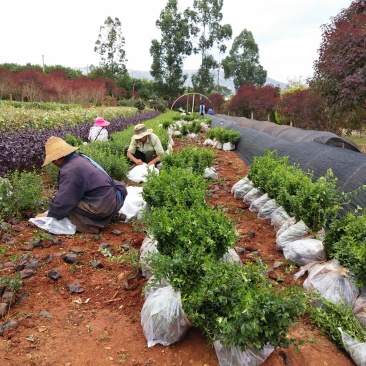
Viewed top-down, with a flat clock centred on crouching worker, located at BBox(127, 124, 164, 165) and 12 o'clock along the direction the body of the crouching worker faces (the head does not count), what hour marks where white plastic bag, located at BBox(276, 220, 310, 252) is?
The white plastic bag is roughly at 11 o'clock from the crouching worker.

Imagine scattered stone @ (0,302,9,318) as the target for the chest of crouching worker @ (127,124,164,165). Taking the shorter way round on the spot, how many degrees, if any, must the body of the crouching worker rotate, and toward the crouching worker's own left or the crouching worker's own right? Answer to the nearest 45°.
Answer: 0° — they already face it

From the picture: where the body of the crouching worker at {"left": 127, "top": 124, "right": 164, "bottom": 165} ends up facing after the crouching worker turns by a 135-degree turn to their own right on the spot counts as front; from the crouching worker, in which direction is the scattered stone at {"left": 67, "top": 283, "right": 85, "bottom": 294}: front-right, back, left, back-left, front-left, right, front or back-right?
back-left

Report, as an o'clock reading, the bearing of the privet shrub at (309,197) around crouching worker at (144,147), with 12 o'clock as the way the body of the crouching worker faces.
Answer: The privet shrub is roughly at 11 o'clock from the crouching worker.

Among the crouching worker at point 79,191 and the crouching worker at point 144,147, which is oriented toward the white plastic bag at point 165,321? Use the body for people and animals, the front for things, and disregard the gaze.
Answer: the crouching worker at point 144,147

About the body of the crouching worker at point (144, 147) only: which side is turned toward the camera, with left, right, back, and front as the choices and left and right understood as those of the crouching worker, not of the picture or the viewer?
front

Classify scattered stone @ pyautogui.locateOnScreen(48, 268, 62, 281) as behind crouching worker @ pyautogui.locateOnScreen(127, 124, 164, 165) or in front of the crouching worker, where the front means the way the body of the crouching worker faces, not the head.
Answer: in front

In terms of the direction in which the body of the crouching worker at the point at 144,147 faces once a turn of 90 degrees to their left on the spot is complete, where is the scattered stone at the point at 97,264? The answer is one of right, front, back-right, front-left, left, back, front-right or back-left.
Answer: right

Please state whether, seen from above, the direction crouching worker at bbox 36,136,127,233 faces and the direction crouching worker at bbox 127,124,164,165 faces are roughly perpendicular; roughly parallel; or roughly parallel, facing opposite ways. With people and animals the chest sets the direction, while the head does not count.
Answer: roughly perpendicular

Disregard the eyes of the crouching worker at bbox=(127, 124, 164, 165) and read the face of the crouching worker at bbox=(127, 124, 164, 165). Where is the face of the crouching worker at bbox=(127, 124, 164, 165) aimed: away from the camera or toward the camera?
toward the camera

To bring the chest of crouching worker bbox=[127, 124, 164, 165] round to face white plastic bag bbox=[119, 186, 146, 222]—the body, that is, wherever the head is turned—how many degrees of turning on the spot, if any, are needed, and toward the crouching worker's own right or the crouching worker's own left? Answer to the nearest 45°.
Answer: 0° — they already face it

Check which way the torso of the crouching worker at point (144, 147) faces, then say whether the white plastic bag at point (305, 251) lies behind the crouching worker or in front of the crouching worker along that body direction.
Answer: in front

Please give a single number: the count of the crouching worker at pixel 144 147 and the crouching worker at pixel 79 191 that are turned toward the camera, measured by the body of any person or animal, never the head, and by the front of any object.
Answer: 1
